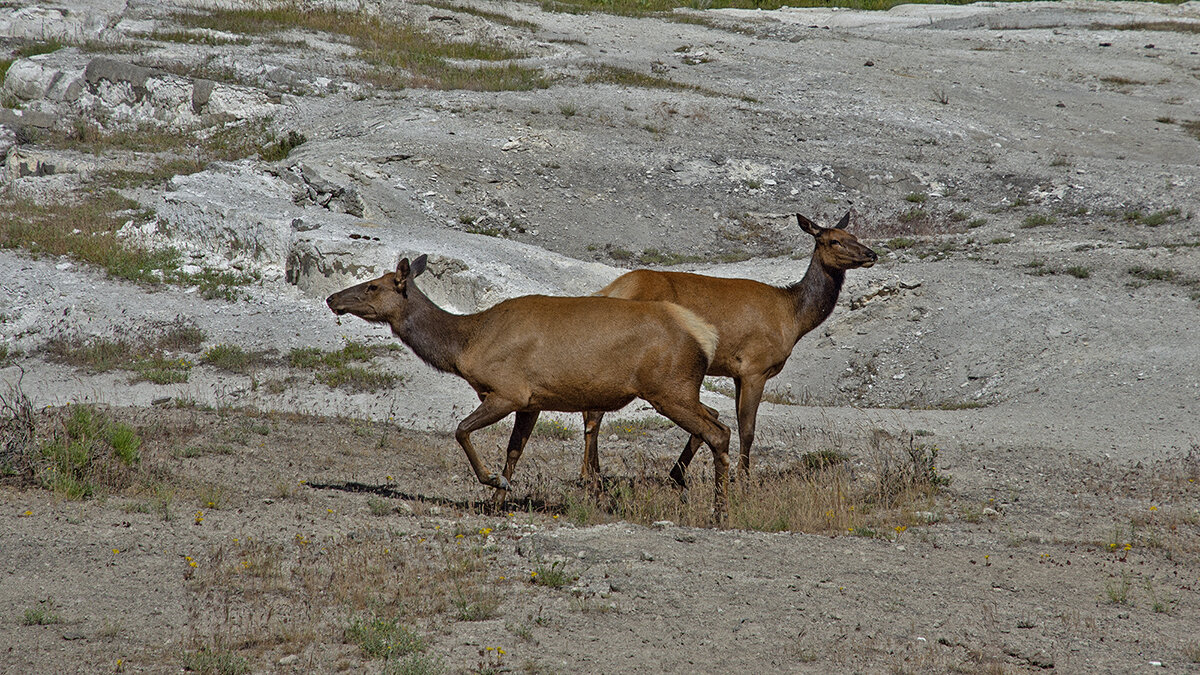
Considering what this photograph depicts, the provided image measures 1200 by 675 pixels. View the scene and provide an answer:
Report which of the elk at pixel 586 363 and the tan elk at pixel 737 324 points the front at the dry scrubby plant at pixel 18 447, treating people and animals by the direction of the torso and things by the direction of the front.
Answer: the elk

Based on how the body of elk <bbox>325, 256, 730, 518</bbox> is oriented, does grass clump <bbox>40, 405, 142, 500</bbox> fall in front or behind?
in front

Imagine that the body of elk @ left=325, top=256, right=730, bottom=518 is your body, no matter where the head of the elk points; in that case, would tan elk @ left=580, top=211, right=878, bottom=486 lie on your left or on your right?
on your right

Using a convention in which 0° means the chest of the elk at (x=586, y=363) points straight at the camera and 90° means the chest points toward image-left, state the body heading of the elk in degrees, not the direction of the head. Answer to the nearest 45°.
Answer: approximately 90°

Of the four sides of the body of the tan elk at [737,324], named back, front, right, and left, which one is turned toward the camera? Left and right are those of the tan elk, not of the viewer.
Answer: right

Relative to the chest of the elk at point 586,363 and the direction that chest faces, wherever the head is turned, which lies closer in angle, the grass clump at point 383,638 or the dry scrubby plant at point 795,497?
the grass clump

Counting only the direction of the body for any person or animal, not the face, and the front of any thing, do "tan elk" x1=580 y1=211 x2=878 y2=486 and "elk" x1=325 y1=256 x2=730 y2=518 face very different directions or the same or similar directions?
very different directions

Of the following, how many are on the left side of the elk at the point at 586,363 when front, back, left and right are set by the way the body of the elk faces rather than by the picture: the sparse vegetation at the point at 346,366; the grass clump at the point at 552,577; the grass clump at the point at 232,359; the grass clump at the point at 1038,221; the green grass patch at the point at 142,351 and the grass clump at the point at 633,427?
1

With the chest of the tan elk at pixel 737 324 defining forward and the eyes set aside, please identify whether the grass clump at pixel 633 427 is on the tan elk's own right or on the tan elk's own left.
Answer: on the tan elk's own left

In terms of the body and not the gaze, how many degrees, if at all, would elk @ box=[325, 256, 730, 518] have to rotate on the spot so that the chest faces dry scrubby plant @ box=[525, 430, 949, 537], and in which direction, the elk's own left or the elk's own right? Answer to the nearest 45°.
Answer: approximately 180°
